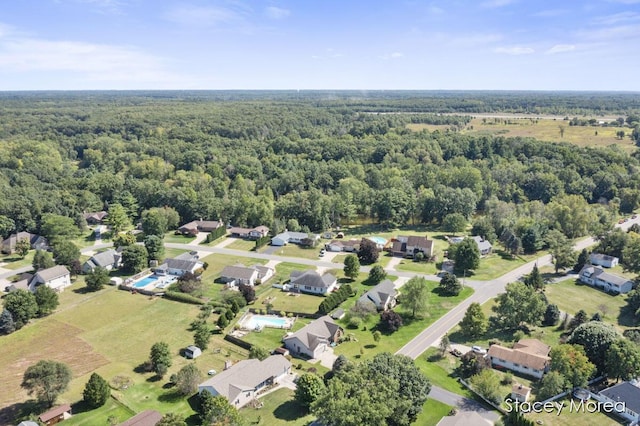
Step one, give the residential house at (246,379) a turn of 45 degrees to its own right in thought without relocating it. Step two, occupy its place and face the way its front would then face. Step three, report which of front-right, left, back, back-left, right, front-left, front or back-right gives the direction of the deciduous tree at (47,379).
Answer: right

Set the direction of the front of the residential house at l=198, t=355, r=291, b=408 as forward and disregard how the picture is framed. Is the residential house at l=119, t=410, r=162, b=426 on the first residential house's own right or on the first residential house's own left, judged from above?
on the first residential house's own right

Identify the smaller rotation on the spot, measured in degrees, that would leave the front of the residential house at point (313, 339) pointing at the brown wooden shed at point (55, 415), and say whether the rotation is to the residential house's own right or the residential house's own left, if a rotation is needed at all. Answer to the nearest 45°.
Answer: approximately 90° to the residential house's own right

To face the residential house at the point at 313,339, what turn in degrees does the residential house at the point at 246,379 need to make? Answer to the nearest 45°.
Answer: approximately 90° to its left

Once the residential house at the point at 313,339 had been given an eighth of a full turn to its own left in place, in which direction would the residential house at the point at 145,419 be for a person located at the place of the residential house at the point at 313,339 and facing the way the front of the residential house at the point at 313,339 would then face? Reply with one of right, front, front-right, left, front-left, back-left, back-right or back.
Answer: back-right

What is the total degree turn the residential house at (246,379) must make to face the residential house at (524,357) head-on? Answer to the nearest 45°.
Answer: approximately 45° to its left

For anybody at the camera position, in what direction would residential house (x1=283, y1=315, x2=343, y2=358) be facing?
facing the viewer and to the right of the viewer

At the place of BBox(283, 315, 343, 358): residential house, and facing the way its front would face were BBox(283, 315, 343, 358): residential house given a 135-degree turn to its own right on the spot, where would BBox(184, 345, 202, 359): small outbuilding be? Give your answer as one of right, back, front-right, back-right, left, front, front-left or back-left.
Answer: front

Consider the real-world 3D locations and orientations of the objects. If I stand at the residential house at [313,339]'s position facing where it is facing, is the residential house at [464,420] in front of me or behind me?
in front

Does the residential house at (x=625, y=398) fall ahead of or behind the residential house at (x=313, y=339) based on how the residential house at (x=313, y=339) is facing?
ahead

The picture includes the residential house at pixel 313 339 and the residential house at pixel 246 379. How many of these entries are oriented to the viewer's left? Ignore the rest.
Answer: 0

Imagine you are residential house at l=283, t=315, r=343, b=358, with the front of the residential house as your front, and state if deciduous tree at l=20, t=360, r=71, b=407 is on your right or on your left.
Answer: on your right
